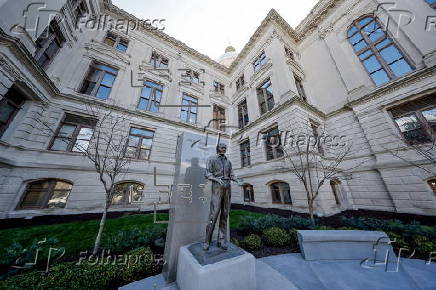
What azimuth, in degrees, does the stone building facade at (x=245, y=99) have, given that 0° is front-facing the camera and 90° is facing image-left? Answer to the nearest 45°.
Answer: approximately 0°
